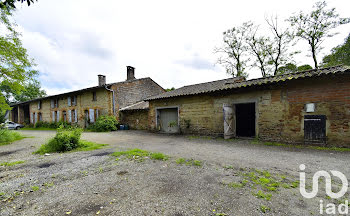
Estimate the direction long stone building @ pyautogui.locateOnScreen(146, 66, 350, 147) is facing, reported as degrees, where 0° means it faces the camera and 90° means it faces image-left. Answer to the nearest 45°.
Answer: approximately 45°

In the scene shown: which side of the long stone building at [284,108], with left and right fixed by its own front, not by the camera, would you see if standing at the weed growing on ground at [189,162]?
front

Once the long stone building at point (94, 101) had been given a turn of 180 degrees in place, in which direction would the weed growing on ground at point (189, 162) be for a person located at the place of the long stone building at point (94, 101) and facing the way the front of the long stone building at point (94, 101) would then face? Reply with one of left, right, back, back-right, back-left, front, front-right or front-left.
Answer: back-right

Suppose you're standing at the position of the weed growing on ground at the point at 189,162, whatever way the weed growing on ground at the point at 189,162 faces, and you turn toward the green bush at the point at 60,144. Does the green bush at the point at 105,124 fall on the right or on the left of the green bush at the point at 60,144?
right

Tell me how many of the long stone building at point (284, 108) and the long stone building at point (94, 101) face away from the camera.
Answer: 0

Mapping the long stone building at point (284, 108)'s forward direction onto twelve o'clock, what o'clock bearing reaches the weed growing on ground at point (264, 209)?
The weed growing on ground is roughly at 11 o'clock from the long stone building.

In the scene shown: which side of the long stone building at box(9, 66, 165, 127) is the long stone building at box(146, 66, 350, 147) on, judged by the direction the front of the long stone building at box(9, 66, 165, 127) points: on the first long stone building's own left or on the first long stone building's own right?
on the first long stone building's own left
